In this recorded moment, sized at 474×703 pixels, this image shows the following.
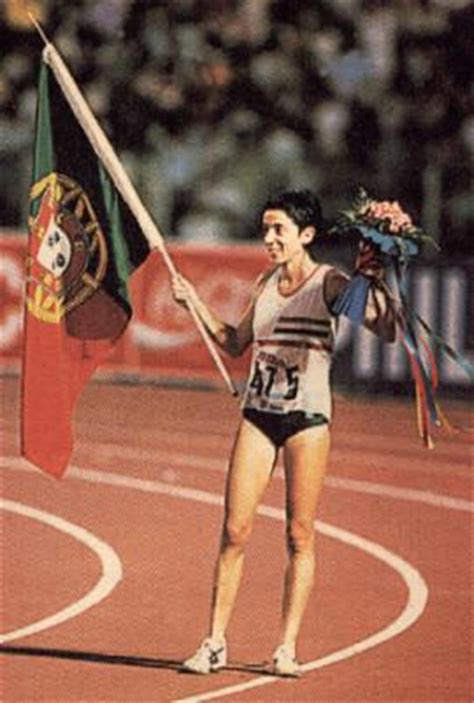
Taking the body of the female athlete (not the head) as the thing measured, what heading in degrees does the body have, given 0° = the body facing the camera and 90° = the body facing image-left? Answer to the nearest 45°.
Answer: approximately 45°

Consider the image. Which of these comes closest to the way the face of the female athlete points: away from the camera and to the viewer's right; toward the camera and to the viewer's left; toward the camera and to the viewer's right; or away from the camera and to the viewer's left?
toward the camera and to the viewer's left
